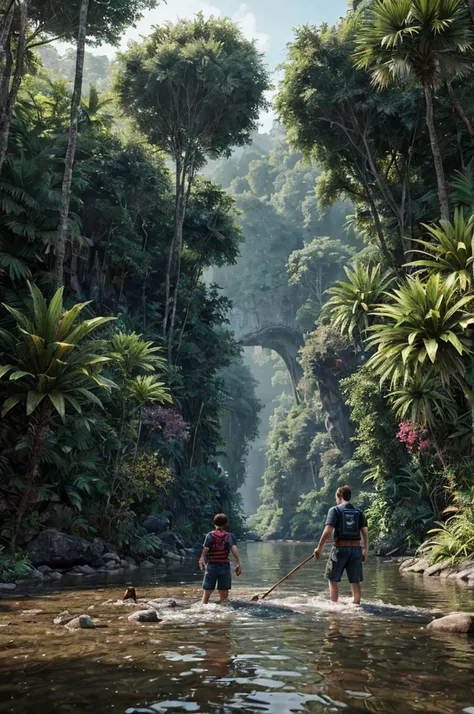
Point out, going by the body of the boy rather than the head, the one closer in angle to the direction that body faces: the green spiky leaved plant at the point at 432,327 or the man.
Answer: the green spiky leaved plant

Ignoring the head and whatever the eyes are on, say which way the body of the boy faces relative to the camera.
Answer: away from the camera

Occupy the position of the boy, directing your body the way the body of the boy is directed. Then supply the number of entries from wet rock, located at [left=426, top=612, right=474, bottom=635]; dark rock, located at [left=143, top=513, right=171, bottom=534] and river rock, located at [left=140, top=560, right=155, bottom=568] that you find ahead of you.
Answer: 2

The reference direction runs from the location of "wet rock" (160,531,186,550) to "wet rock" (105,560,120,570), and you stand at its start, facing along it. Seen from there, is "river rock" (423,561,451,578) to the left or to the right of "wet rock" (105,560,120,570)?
left

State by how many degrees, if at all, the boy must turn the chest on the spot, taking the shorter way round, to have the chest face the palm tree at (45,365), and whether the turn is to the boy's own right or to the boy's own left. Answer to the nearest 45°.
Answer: approximately 45° to the boy's own left

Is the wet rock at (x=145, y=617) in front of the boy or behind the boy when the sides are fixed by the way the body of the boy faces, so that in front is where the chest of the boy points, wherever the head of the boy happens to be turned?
behind

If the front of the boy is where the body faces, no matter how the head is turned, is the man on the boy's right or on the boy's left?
on the boy's right

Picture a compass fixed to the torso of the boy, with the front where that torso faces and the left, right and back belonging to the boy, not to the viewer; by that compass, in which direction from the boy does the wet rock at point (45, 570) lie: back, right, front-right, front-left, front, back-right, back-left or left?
front-left
